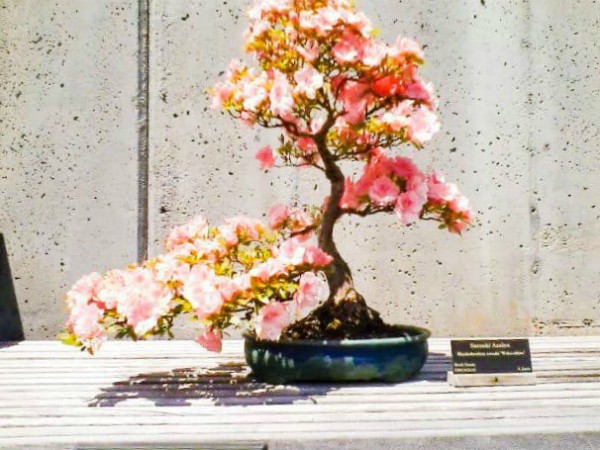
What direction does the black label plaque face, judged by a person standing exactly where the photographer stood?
facing the viewer
